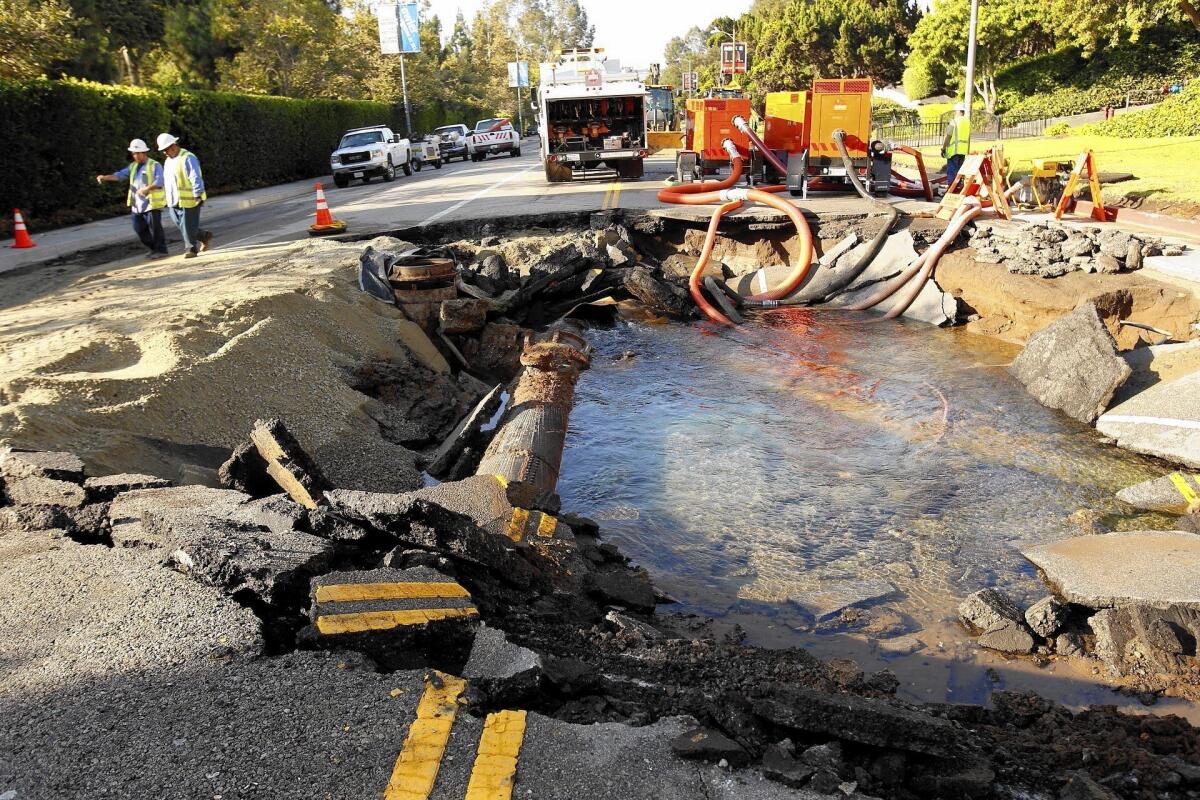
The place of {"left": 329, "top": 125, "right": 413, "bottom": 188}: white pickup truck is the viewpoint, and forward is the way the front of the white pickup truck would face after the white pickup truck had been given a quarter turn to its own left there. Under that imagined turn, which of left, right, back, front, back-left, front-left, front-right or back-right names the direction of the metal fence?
front-left

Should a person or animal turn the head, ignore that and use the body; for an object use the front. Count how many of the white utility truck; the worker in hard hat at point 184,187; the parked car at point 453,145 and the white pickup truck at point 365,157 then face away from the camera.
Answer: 1

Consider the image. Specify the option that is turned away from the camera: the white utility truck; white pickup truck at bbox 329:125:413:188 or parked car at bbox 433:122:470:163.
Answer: the white utility truck

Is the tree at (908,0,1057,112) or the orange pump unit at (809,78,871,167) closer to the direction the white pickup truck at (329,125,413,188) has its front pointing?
the orange pump unit

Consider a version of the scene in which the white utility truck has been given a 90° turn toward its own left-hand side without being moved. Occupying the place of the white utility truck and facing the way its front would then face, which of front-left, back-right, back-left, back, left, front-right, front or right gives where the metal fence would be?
back-right

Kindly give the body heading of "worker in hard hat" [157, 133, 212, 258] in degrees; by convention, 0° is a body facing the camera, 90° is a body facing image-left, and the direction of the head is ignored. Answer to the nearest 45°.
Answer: approximately 45°

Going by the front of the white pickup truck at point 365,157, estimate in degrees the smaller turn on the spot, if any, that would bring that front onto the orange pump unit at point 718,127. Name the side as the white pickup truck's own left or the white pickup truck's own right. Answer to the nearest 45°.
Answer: approximately 90° to the white pickup truck's own left

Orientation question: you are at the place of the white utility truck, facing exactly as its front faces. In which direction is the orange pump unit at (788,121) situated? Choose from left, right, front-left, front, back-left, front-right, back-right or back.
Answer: back-right

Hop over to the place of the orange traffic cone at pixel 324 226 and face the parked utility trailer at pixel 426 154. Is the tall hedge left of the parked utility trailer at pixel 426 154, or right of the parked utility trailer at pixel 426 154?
left

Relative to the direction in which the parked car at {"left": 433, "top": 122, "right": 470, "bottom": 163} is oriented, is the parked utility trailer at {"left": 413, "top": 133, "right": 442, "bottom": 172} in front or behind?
in front

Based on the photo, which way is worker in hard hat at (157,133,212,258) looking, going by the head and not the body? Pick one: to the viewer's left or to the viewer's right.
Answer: to the viewer's left

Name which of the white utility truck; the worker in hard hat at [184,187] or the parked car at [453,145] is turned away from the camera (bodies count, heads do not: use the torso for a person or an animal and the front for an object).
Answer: the white utility truck
